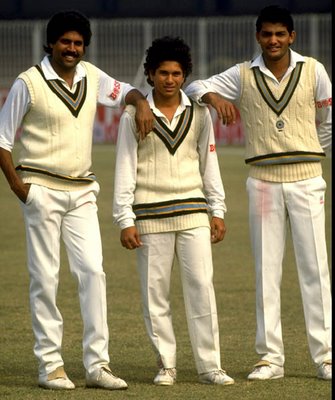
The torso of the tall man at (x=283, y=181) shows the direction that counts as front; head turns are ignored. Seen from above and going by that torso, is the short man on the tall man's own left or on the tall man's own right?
on the tall man's own right

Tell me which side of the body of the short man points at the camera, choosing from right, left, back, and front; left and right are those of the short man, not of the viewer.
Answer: front

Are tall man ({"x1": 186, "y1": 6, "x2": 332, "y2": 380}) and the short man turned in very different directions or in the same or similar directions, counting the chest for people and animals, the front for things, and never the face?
same or similar directions

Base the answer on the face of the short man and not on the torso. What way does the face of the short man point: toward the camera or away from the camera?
toward the camera

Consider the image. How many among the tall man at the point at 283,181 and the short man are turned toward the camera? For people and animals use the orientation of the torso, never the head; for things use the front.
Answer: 2

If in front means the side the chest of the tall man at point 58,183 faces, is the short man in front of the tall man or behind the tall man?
in front

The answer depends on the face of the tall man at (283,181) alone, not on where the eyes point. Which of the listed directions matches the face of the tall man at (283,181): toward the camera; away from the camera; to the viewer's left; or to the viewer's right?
toward the camera

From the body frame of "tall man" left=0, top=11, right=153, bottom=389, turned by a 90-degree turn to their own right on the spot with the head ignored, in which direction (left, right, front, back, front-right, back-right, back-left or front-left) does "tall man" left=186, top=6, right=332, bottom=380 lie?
back-left

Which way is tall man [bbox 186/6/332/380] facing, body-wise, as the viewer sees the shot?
toward the camera
